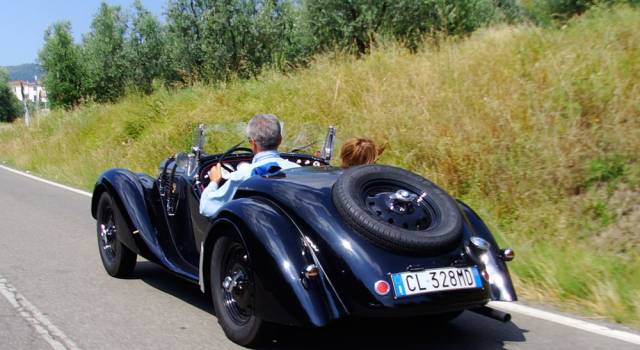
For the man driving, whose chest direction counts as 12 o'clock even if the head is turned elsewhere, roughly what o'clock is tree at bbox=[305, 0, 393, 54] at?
The tree is roughly at 2 o'clock from the man driving.

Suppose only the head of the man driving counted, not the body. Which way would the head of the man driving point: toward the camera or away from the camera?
away from the camera

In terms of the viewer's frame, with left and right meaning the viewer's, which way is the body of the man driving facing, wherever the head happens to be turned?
facing away from the viewer and to the left of the viewer

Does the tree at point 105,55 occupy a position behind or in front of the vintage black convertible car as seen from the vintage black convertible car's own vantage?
in front

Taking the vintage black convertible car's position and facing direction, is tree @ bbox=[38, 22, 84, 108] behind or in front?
in front

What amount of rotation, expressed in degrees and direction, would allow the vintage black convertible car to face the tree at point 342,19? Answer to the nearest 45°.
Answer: approximately 45° to its right

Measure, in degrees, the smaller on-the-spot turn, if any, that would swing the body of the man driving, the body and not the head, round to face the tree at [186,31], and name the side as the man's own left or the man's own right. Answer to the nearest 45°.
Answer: approximately 45° to the man's own right

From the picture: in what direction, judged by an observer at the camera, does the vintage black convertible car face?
facing away from the viewer and to the left of the viewer
